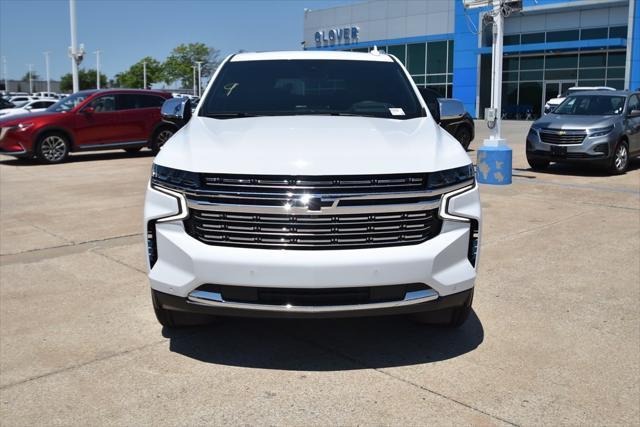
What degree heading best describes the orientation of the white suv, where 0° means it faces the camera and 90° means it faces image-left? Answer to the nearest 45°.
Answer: approximately 0°

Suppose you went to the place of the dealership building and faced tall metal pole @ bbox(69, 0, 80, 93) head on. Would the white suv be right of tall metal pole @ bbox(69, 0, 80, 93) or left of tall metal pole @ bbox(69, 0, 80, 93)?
left

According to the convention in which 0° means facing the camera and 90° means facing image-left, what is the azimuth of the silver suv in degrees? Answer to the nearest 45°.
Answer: approximately 45°

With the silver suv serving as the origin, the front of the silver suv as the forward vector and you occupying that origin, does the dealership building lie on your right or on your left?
on your right

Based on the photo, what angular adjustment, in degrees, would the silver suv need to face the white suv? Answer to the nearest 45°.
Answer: approximately 45° to its left

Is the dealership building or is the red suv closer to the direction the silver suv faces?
the red suv

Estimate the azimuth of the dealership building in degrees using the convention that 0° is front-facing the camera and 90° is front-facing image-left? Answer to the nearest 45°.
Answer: approximately 45°

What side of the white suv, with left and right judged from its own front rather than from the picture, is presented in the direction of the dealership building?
back

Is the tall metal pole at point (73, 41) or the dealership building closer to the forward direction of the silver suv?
the tall metal pole
